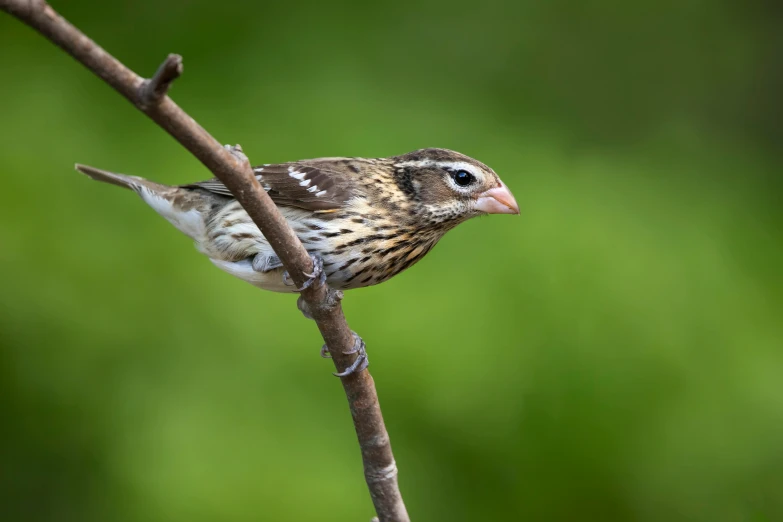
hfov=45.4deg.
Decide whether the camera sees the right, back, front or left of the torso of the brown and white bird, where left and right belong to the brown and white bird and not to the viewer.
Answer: right
